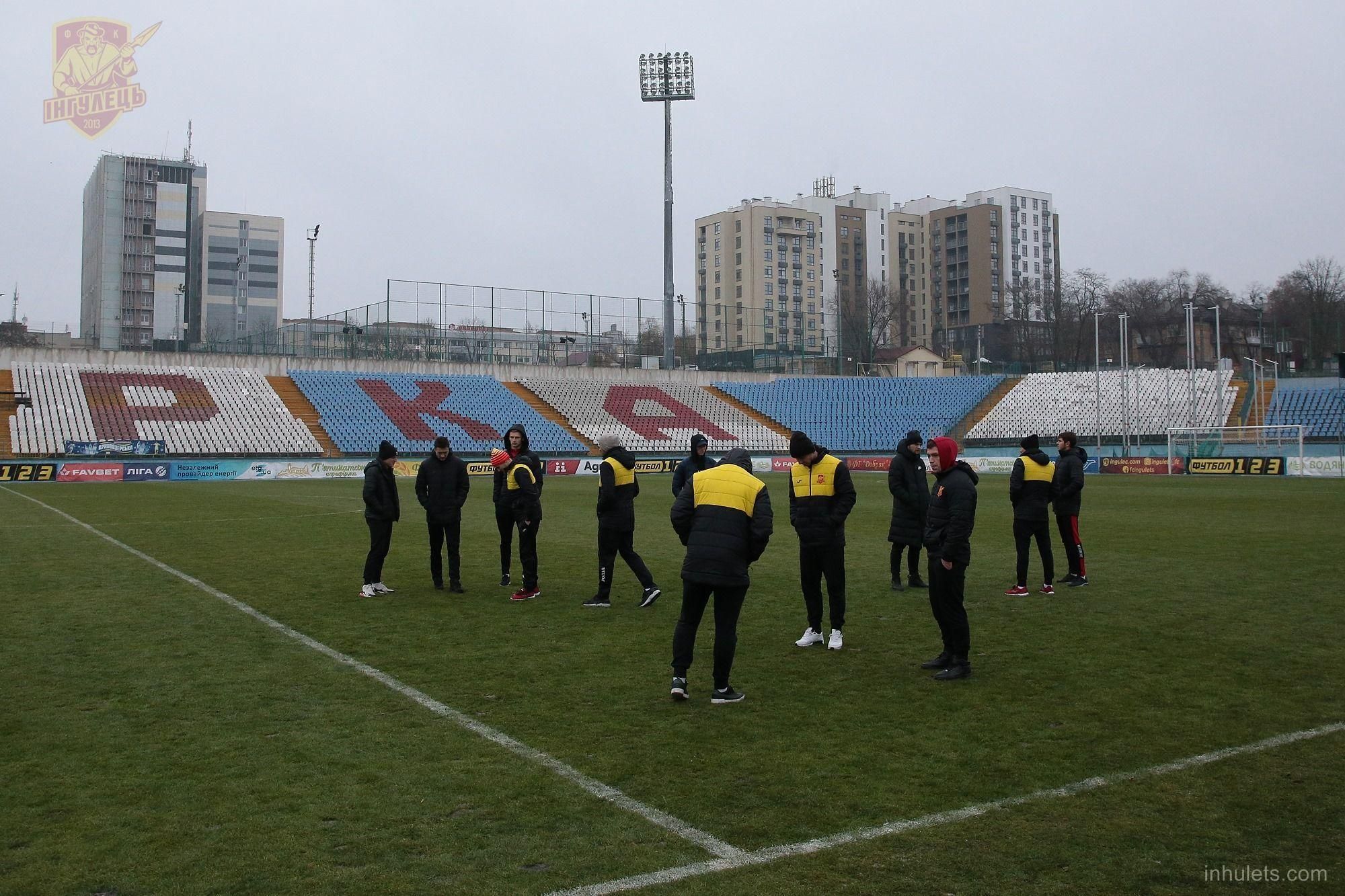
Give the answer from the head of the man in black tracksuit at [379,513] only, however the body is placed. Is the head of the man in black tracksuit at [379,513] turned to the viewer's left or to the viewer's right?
to the viewer's right

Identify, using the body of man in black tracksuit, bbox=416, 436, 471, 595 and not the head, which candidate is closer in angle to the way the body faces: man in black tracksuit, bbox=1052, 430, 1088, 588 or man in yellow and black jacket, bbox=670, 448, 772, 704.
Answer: the man in yellow and black jacket

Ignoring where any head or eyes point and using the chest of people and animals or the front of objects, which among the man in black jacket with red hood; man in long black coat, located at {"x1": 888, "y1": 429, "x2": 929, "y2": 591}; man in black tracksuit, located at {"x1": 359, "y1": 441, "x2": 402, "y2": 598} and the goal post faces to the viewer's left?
the man in black jacket with red hood

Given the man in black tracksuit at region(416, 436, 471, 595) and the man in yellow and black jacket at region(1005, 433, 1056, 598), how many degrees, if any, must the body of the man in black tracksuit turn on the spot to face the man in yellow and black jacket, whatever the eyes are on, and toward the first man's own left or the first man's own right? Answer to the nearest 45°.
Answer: approximately 90° to the first man's own left

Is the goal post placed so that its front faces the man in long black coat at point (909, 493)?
yes

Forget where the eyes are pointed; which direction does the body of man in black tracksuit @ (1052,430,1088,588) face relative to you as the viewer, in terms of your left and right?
facing to the left of the viewer

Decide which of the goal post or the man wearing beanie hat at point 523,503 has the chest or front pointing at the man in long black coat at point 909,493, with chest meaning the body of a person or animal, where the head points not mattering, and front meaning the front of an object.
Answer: the goal post

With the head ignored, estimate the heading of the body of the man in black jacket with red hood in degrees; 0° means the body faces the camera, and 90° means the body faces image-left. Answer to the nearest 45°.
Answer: approximately 90°

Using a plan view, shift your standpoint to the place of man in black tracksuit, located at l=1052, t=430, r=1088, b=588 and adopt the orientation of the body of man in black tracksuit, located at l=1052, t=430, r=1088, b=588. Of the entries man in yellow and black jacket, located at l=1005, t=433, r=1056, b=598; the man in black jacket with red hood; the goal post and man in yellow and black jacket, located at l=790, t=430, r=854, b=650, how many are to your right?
1
